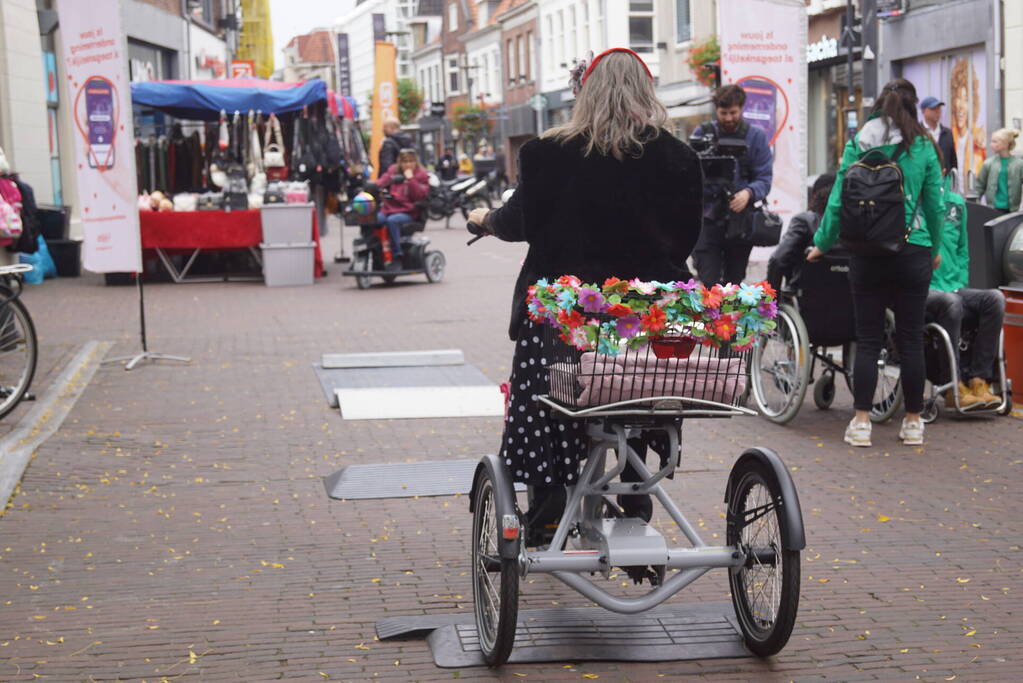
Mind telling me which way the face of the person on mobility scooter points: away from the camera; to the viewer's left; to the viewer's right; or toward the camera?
toward the camera

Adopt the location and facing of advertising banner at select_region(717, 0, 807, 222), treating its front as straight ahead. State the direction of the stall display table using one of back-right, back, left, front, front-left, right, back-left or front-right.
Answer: front-left

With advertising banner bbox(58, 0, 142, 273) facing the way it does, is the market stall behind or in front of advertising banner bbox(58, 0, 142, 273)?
in front

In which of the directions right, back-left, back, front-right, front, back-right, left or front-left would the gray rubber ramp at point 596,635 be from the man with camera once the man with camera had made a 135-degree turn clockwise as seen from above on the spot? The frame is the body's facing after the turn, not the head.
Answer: back-left

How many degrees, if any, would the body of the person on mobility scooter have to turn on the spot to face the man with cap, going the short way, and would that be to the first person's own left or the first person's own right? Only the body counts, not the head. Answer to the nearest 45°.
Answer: approximately 135° to the first person's own left

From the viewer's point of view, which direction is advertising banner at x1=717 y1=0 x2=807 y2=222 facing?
away from the camera

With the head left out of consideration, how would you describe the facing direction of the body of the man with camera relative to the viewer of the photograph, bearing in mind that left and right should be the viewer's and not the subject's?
facing the viewer

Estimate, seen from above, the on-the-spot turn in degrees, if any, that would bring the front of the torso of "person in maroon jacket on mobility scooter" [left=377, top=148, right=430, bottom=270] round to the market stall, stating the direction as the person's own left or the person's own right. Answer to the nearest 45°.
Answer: approximately 90° to the person's own right

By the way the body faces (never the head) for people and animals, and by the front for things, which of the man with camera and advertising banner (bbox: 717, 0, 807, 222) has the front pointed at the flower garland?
the man with camera

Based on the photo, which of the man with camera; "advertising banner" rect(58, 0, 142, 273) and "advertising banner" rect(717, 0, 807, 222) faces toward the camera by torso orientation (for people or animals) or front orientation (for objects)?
the man with camera

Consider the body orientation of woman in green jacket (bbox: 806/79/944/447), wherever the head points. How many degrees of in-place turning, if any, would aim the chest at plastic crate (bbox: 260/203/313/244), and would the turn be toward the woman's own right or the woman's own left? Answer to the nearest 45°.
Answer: approximately 45° to the woman's own left

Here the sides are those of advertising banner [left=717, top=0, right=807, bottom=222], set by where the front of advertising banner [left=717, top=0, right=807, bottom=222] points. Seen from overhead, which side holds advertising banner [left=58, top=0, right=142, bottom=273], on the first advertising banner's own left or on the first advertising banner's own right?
on the first advertising banner's own left

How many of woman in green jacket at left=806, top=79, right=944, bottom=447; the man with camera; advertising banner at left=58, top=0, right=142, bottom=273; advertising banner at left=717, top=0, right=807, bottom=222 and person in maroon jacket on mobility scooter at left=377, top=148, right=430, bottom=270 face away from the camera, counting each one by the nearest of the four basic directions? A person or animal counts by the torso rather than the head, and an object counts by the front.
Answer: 3

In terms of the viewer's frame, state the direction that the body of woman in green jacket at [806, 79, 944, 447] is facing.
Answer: away from the camera

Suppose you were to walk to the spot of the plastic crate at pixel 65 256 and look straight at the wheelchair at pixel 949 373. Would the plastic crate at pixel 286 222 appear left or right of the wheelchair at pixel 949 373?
left

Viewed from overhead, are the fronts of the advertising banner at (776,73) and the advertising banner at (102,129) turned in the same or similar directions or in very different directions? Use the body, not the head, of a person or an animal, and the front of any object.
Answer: same or similar directions

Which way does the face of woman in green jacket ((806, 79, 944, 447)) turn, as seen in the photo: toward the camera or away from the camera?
away from the camera
